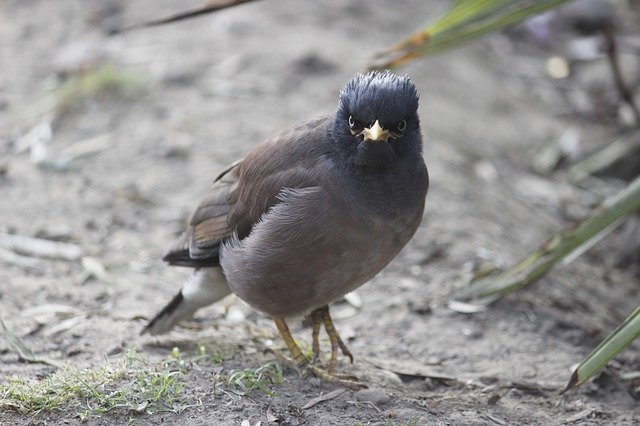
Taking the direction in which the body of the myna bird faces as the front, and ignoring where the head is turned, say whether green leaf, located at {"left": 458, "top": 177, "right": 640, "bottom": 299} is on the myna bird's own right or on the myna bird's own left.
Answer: on the myna bird's own left

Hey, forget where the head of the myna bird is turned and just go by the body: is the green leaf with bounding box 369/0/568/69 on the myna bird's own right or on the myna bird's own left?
on the myna bird's own left

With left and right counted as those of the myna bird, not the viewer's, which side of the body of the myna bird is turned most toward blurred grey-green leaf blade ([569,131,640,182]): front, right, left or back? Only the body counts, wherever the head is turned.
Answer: left

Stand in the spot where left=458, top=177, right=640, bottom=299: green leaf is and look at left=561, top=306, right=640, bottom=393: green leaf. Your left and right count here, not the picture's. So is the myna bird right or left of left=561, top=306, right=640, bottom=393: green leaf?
right

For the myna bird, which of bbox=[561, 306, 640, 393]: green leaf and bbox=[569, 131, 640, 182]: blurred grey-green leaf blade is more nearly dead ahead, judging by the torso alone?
the green leaf

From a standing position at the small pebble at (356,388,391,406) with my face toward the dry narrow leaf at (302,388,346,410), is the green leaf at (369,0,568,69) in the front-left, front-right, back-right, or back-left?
back-right

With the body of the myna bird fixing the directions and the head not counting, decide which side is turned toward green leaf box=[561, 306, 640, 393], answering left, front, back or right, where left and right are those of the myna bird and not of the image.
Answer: front

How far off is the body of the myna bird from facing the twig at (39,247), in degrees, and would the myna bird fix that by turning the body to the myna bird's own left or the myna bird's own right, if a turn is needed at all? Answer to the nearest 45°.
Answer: approximately 180°

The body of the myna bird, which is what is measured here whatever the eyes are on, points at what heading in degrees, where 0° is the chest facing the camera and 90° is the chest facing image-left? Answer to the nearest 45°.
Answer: approximately 315°

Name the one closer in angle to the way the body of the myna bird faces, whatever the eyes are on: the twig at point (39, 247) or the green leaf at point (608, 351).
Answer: the green leaf
